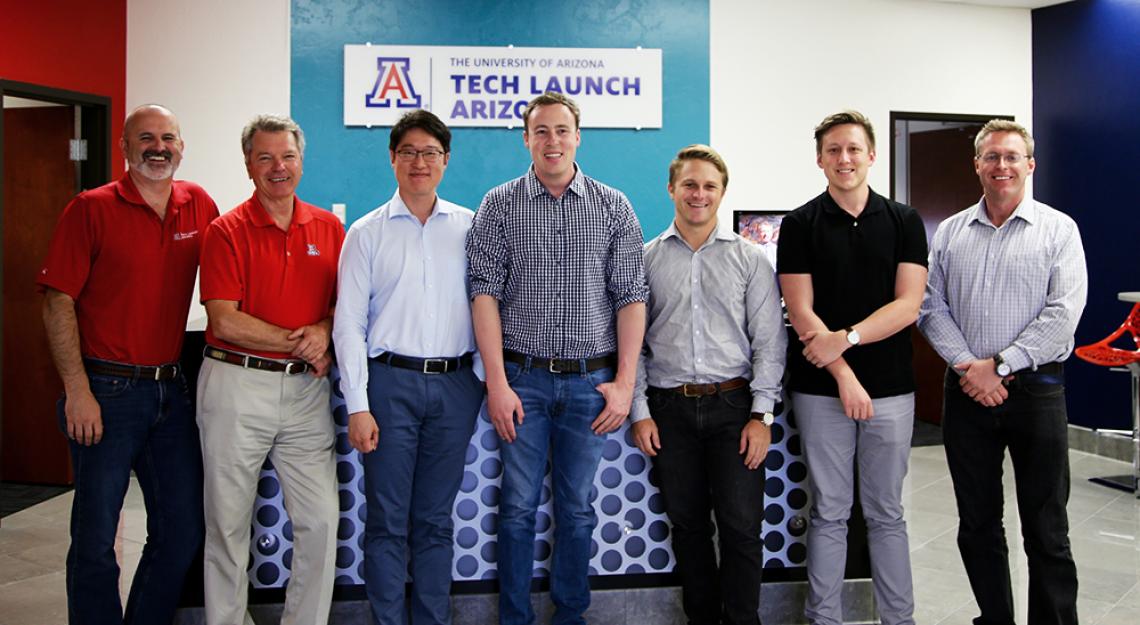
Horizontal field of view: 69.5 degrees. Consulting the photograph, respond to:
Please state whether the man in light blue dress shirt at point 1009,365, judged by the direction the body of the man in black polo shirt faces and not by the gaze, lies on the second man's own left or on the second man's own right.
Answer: on the second man's own left

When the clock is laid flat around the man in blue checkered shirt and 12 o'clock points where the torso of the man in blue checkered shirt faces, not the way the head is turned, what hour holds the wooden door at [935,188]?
The wooden door is roughly at 7 o'clock from the man in blue checkered shirt.

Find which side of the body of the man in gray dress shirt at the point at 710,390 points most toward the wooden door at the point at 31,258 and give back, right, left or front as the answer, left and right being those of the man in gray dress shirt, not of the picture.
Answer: right

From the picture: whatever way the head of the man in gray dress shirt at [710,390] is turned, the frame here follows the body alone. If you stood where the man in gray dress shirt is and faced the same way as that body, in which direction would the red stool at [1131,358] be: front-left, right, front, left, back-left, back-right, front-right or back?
back-left

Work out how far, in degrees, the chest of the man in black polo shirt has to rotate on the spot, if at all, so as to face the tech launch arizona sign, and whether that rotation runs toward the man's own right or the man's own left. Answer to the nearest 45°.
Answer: approximately 135° to the man's own right

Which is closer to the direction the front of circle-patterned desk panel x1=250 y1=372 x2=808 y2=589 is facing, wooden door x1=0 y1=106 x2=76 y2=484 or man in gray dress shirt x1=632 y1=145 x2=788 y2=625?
the man in gray dress shirt

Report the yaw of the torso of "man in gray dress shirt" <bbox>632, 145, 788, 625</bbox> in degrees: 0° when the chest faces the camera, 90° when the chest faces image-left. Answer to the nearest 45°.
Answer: approximately 0°

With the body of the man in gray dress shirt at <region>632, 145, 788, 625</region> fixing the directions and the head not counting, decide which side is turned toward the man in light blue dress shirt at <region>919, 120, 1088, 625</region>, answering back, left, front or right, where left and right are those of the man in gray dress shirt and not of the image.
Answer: left

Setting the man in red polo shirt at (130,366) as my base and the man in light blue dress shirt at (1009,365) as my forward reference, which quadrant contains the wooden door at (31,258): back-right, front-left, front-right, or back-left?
back-left
